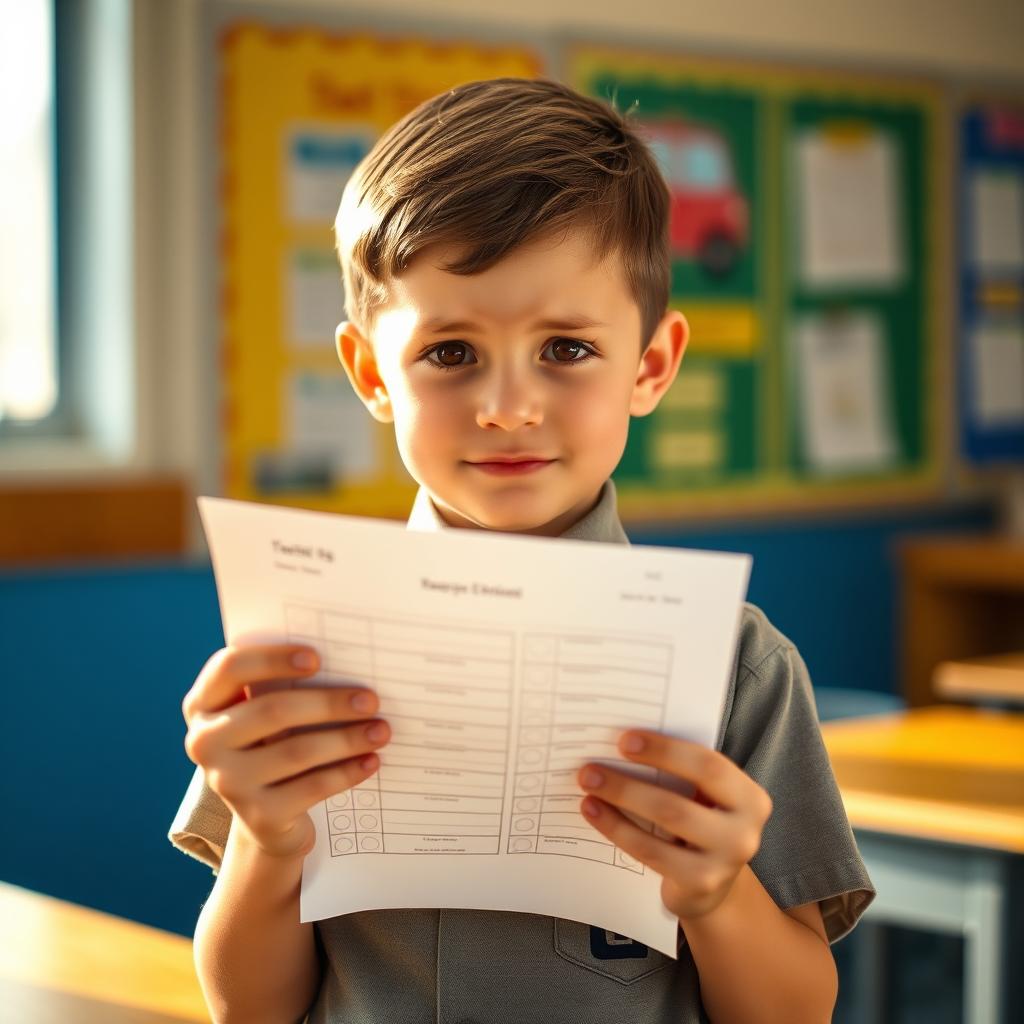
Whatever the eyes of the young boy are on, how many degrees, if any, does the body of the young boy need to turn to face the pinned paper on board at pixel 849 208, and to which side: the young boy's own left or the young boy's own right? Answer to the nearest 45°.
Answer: approximately 180°

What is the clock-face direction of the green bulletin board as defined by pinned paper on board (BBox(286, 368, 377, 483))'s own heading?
The green bulletin board is roughly at 8 o'clock from the pinned paper on board.

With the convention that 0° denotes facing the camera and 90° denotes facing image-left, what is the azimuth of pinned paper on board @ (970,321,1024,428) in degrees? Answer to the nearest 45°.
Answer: approximately 0°

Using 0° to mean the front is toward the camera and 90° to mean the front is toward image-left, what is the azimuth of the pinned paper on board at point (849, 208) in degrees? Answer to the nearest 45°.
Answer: approximately 0°

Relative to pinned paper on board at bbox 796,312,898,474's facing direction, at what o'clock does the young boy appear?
The young boy is roughly at 12 o'clock from the pinned paper on board.

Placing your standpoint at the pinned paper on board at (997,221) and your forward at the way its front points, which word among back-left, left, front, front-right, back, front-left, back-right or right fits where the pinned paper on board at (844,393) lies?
front-right

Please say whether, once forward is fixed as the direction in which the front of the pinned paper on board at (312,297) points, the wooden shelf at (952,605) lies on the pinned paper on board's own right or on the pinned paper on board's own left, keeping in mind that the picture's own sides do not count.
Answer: on the pinned paper on board's own left

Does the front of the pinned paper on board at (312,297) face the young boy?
yes
